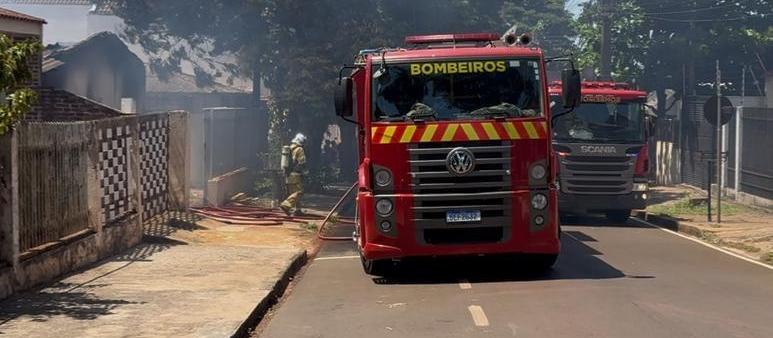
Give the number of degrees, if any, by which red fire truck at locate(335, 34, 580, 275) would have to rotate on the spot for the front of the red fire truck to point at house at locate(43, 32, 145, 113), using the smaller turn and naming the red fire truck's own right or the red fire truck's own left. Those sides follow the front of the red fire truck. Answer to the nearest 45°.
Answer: approximately 135° to the red fire truck's own right

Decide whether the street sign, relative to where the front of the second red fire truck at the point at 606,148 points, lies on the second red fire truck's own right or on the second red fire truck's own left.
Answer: on the second red fire truck's own left

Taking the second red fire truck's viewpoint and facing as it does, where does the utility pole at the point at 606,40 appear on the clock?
The utility pole is roughly at 6 o'clock from the second red fire truck.

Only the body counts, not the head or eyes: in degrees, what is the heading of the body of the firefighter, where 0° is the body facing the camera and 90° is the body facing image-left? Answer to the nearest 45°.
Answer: approximately 270°

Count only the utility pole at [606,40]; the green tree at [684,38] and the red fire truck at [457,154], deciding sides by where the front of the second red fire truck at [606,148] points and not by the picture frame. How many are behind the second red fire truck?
2

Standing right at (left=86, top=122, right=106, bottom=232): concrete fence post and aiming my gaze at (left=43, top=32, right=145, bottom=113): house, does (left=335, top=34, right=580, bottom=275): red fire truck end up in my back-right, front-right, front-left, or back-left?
back-right

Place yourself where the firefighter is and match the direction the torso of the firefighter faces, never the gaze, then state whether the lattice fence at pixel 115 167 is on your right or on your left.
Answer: on your right
